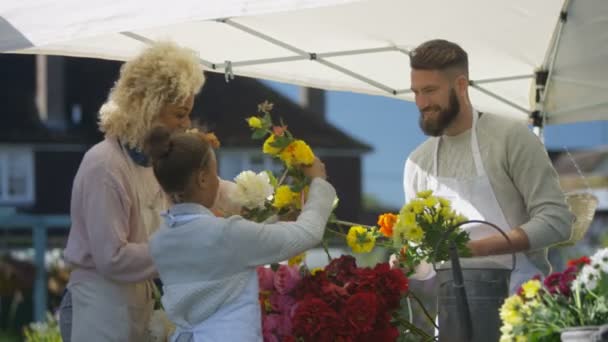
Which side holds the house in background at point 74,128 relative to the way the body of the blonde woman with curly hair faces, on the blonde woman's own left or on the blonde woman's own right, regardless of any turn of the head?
on the blonde woman's own left

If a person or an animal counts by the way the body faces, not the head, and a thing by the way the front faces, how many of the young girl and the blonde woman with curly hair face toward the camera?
0

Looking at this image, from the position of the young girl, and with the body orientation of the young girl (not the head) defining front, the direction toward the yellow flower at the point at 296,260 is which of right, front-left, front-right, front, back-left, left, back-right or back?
front

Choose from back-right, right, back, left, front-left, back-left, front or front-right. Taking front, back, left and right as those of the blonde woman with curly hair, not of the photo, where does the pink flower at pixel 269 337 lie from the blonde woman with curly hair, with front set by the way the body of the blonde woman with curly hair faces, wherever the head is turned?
front-right

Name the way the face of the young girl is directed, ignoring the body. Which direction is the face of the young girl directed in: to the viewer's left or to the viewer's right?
to the viewer's right

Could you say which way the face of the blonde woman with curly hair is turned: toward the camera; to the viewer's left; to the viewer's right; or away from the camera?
to the viewer's right

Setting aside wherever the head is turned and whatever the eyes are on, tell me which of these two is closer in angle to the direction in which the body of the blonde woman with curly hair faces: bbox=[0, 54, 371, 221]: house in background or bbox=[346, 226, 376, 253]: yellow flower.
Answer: the yellow flower

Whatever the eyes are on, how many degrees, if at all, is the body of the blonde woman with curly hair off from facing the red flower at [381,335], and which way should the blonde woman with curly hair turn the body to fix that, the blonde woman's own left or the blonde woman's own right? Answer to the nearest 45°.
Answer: approximately 45° to the blonde woman's own right

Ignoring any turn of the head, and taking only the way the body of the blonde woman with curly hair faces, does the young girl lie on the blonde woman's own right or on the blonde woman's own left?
on the blonde woman's own right

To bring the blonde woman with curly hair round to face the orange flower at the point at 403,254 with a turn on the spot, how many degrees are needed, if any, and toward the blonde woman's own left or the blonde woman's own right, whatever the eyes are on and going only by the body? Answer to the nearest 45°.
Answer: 0° — they already face it

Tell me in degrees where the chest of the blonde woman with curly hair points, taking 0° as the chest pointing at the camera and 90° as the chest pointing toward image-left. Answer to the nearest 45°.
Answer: approximately 270°

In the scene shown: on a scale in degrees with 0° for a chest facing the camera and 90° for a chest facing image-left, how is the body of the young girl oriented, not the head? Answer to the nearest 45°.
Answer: approximately 225°
